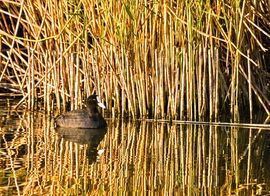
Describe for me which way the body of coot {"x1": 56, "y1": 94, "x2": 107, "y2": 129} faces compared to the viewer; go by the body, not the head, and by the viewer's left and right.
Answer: facing to the right of the viewer
